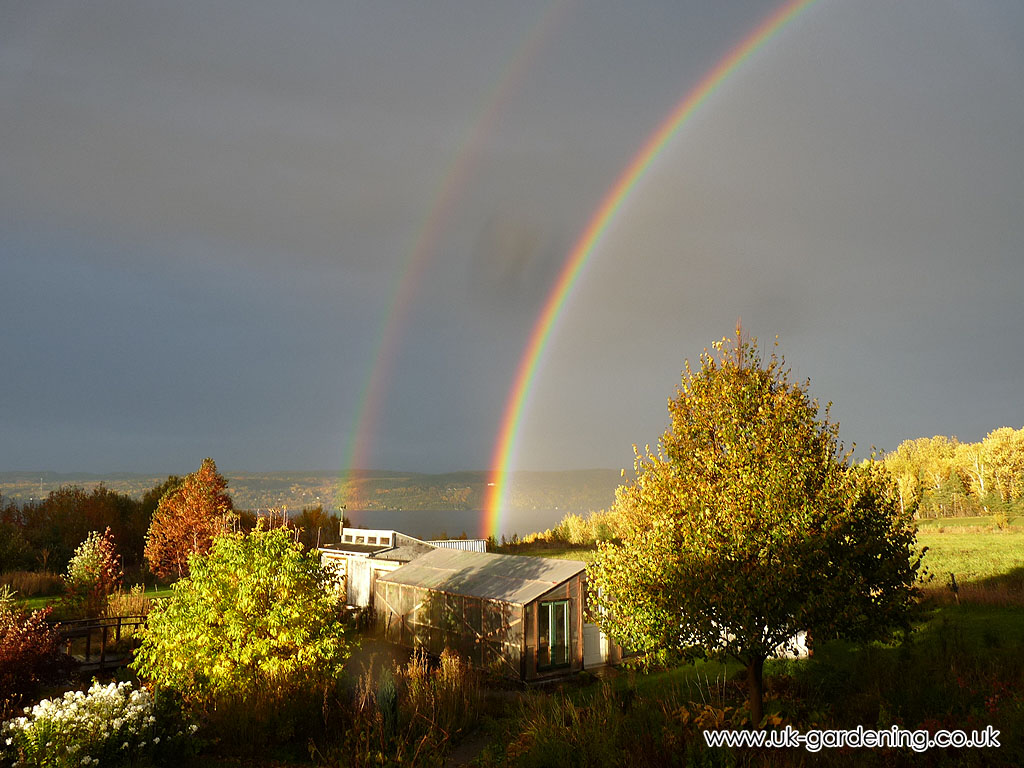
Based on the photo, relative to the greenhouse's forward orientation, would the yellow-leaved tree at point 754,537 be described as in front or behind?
in front

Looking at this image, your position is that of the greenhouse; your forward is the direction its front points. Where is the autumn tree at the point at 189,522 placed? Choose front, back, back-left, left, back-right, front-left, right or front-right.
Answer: back

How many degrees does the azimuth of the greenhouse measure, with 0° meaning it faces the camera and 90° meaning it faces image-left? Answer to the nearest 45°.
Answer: approximately 315°

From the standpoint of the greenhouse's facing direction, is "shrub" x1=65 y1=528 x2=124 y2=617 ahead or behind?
behind

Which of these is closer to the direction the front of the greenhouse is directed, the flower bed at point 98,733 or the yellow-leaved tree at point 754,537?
the yellow-leaved tree

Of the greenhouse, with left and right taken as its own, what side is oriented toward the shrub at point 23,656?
right

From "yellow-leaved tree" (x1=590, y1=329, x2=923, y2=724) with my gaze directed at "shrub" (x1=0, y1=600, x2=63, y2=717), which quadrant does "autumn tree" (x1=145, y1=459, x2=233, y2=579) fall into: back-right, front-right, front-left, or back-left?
front-right

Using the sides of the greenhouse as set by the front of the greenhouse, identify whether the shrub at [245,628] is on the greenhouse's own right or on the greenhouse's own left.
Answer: on the greenhouse's own right

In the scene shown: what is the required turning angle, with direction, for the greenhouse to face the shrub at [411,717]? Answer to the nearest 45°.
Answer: approximately 45° to its right
